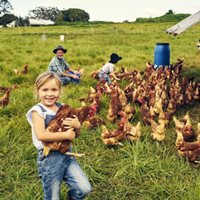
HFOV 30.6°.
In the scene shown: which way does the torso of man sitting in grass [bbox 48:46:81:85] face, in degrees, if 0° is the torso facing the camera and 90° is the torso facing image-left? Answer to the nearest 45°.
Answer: approximately 315°

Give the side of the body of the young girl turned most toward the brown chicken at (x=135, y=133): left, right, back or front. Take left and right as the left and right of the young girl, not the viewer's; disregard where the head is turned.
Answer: left

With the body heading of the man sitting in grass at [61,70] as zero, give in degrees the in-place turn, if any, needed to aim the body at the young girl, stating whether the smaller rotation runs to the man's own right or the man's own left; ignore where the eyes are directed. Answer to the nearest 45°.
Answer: approximately 45° to the man's own right

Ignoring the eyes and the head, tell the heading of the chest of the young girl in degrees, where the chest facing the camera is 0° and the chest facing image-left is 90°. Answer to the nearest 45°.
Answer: approximately 315°

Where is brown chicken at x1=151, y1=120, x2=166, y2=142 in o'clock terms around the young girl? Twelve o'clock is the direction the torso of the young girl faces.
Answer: The brown chicken is roughly at 9 o'clock from the young girl.

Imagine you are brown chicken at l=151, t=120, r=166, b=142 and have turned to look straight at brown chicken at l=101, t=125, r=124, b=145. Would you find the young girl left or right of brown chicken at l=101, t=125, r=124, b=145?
left

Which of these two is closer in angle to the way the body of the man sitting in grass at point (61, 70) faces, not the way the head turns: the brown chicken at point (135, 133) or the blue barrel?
the brown chicken
